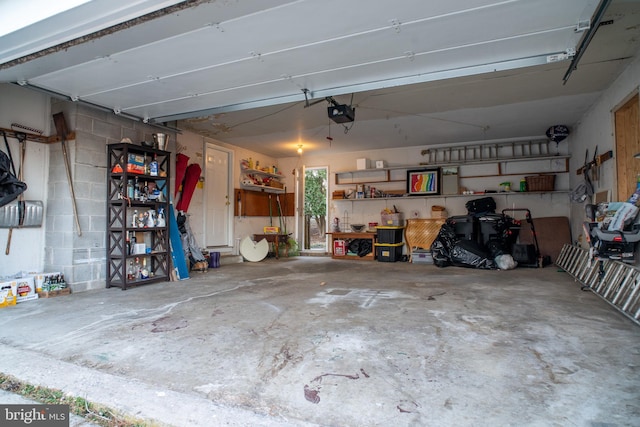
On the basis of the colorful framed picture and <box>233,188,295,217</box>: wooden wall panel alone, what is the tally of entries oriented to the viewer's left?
0

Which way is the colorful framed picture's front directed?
toward the camera

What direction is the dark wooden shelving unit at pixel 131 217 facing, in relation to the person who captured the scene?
facing the viewer and to the right of the viewer

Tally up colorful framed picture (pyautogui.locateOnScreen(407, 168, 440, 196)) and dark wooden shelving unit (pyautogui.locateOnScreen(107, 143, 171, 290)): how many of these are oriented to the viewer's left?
0

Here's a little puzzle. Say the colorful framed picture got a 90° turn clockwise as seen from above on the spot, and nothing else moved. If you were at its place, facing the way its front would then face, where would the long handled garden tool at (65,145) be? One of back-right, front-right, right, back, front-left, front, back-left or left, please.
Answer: front-left

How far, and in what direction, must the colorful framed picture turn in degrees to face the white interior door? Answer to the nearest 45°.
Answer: approximately 45° to its right

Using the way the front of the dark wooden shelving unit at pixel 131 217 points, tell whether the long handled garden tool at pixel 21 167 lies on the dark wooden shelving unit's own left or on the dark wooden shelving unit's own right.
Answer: on the dark wooden shelving unit's own right

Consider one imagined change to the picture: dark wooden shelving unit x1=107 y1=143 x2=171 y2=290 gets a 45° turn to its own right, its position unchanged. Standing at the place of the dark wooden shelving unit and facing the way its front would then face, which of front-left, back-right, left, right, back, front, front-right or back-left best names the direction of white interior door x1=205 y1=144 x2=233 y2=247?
back-left

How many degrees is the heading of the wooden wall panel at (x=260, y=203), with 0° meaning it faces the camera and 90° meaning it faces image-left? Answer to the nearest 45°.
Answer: approximately 315°

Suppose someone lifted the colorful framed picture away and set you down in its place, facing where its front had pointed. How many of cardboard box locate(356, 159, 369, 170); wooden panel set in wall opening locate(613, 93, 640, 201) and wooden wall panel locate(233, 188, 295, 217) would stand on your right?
2
